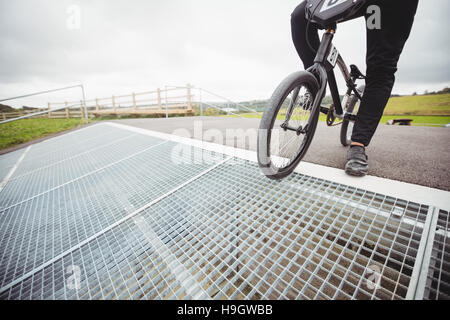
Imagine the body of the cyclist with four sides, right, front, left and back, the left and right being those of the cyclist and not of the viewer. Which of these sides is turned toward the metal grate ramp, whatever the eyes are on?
front

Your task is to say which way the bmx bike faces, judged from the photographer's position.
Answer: facing the viewer and to the left of the viewer
